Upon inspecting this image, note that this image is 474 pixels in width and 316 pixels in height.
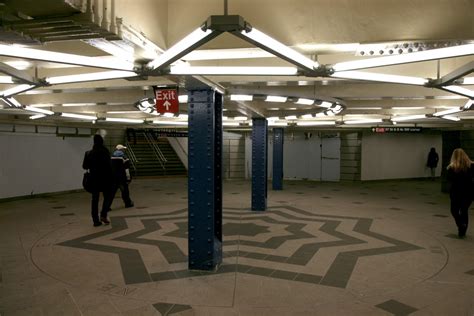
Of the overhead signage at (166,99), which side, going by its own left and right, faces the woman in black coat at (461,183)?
left

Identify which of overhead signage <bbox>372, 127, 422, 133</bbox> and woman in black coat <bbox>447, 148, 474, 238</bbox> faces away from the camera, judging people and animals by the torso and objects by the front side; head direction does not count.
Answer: the woman in black coat

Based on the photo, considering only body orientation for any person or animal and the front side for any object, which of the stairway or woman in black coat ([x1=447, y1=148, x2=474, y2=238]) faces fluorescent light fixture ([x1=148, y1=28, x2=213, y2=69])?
the stairway

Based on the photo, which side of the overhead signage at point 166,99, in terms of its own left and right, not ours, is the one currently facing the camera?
front

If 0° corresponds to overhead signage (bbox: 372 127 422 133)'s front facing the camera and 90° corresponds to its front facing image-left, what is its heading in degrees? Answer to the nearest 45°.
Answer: approximately 0°

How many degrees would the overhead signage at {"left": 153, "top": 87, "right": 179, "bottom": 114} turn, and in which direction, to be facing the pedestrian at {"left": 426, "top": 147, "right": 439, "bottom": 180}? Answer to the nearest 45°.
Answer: approximately 135° to its left

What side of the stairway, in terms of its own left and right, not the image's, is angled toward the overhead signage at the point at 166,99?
front

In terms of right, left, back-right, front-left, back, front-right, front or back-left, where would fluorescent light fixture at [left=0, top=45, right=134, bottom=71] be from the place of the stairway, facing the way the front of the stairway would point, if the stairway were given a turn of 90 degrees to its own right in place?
left

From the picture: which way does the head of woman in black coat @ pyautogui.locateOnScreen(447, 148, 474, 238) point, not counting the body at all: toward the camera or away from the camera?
away from the camera

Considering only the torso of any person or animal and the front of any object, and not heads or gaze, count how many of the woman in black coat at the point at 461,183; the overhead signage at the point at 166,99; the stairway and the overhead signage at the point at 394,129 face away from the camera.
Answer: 1

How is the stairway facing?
toward the camera

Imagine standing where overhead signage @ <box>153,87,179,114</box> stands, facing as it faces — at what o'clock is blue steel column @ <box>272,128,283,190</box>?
The blue steel column is roughly at 7 o'clock from the overhead signage.

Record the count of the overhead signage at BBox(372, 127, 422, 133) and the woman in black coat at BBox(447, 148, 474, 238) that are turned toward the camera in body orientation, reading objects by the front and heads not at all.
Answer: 1

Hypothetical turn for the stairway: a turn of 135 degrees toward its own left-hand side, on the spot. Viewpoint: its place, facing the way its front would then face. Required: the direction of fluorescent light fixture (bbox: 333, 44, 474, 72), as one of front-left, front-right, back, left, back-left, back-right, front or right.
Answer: back-right
